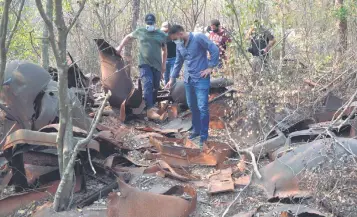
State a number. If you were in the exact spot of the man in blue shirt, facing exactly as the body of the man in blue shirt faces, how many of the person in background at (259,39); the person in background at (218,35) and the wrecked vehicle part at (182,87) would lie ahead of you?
0

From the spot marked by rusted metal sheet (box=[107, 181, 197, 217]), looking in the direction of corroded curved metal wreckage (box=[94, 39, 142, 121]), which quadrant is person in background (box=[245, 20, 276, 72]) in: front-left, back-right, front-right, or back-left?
front-right

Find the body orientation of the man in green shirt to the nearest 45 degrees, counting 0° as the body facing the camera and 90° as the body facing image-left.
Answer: approximately 0°

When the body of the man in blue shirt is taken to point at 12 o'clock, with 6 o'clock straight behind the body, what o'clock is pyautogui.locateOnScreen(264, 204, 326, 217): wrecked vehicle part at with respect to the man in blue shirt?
The wrecked vehicle part is roughly at 10 o'clock from the man in blue shirt.

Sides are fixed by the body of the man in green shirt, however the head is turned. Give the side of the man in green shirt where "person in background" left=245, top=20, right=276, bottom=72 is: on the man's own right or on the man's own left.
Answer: on the man's own left

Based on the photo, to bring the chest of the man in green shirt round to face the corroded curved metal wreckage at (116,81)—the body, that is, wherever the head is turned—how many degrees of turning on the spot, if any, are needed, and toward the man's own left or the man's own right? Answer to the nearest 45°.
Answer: approximately 45° to the man's own right

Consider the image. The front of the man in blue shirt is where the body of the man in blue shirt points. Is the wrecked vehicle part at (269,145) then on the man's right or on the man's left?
on the man's left

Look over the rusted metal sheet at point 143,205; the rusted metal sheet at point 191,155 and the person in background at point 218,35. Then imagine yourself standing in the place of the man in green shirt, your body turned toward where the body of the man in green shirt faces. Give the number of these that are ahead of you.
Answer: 2

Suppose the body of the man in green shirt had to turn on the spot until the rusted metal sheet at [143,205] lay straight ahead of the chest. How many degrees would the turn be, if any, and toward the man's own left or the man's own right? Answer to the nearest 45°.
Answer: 0° — they already face it

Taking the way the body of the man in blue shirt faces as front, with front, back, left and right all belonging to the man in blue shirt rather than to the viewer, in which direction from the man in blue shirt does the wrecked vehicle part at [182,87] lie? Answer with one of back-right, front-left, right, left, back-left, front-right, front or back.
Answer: back-right

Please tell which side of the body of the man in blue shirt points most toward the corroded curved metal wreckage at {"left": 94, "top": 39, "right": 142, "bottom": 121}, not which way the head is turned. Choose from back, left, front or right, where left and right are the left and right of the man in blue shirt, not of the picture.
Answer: right

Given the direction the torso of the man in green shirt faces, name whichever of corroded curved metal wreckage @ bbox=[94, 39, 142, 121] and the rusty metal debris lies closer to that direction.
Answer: the rusty metal debris

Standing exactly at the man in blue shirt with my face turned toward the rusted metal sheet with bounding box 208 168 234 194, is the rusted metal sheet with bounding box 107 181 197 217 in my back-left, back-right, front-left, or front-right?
front-right

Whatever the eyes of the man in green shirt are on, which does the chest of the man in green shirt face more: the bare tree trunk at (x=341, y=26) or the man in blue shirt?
the man in blue shirt
